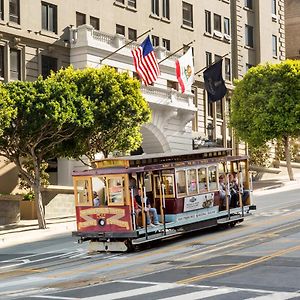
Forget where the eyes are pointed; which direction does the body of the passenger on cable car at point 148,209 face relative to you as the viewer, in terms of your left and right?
facing the viewer and to the right of the viewer

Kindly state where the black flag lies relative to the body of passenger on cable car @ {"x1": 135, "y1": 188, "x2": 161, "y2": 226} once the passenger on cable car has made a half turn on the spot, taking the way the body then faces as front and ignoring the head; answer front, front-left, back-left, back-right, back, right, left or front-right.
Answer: front-right

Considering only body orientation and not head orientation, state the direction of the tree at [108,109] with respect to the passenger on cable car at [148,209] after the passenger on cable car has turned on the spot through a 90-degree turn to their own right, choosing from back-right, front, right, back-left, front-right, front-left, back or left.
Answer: back-right
